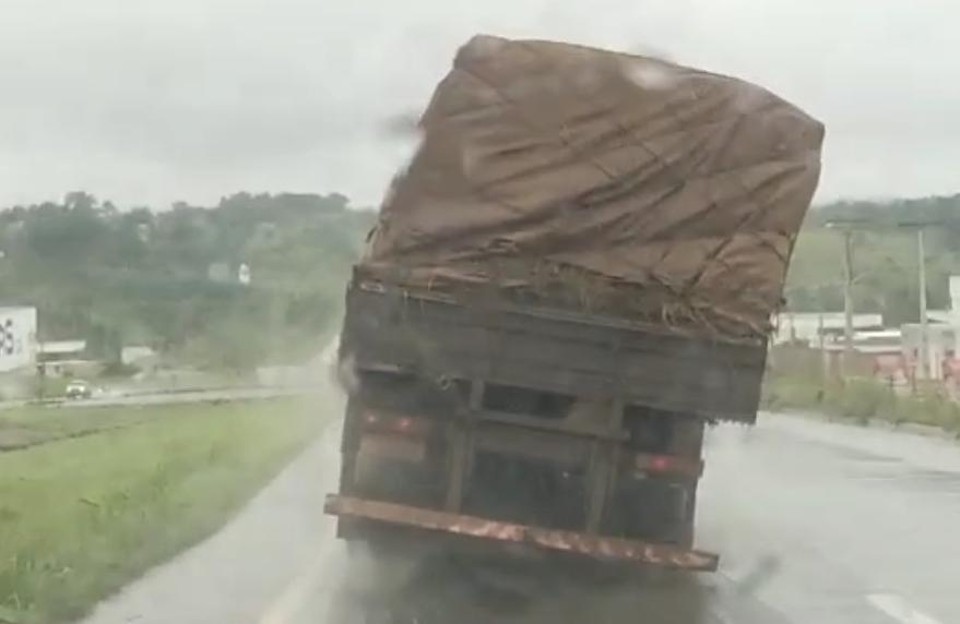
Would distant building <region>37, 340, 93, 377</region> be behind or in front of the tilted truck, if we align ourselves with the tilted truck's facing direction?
in front

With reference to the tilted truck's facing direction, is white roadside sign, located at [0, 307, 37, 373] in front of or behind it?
in front

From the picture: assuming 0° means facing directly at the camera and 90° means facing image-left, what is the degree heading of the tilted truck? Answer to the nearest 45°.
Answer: approximately 180°
